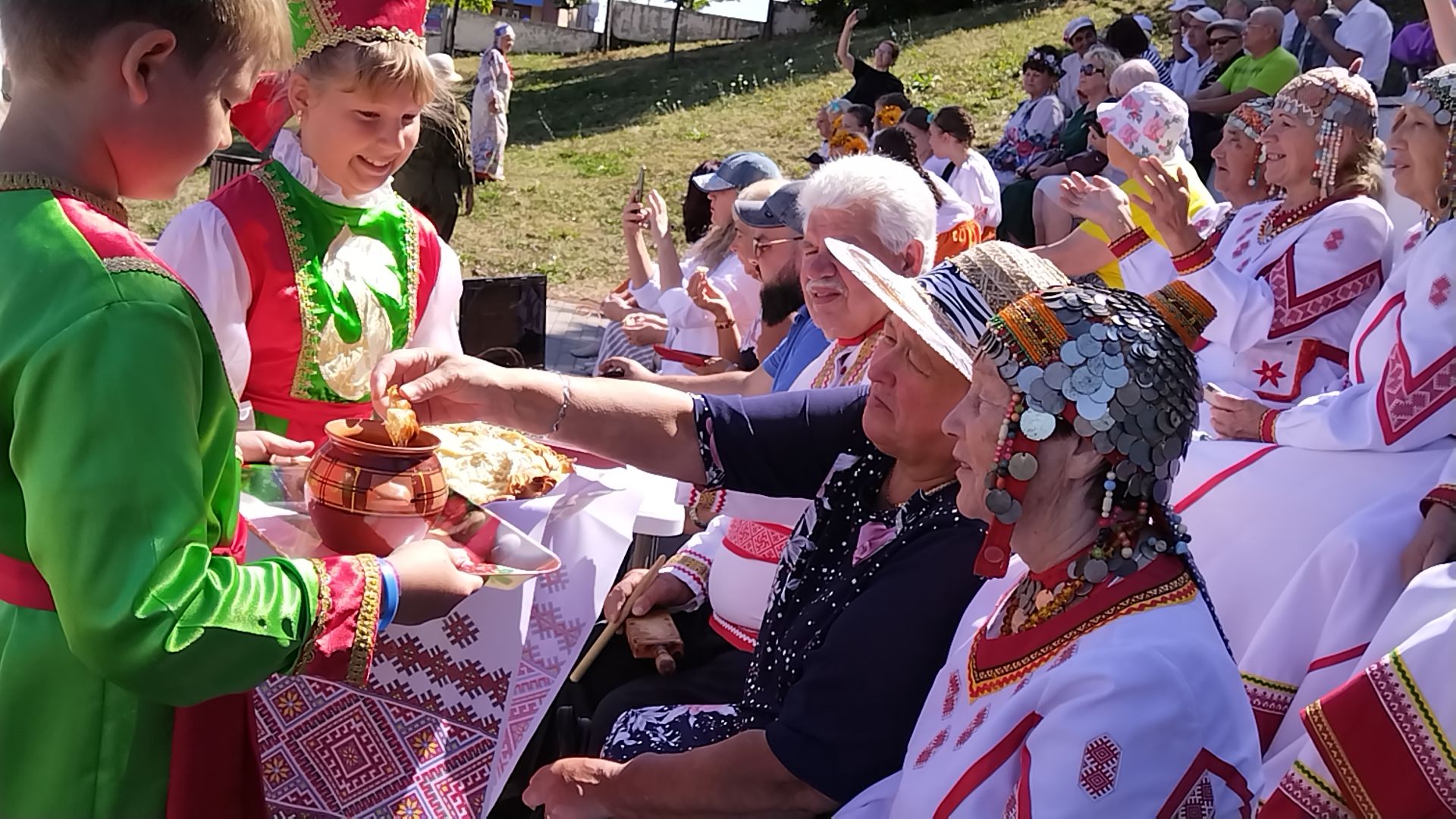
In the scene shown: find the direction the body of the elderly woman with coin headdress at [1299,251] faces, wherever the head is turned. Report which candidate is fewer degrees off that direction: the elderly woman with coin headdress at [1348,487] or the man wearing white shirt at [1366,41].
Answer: the elderly woman with coin headdress

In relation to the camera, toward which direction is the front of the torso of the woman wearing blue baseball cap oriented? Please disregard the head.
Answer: to the viewer's left

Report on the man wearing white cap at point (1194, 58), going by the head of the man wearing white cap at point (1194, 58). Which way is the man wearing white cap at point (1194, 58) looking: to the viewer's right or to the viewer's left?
to the viewer's left

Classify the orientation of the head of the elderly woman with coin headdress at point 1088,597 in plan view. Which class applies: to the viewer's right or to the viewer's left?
to the viewer's left

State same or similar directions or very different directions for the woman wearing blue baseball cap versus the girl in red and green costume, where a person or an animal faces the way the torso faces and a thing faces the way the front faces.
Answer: very different directions

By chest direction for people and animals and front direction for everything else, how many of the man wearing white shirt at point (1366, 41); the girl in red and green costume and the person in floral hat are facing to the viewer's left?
2

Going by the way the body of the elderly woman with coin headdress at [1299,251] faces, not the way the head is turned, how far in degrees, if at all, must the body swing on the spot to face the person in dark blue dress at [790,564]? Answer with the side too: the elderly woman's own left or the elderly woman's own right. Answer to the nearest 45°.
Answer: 0° — they already face them

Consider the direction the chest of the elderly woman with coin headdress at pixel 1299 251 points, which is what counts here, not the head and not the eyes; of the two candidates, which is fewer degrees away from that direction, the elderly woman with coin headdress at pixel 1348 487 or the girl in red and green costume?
the girl in red and green costume

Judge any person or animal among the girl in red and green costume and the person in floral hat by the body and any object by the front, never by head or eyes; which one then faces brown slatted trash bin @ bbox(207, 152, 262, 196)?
the person in floral hat

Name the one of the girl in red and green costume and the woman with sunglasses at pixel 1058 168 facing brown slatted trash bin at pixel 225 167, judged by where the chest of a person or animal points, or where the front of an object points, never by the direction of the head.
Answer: the woman with sunglasses

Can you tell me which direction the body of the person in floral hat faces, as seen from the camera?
to the viewer's left

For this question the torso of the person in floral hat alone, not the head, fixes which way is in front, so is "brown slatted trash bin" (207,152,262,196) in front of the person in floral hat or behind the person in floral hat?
in front

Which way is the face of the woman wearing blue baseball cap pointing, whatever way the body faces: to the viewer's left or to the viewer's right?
to the viewer's left

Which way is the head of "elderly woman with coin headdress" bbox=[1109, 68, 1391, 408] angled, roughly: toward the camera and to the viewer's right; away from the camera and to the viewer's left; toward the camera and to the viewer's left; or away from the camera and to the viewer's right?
toward the camera and to the viewer's left

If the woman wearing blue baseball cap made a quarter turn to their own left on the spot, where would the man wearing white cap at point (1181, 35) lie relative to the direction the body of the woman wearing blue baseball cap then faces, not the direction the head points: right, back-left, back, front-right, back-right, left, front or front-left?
back-left

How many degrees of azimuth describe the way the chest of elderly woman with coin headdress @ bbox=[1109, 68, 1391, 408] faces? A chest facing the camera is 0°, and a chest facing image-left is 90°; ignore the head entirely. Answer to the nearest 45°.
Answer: approximately 45°

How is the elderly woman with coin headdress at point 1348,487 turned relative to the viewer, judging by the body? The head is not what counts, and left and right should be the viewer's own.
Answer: facing to the left of the viewer
